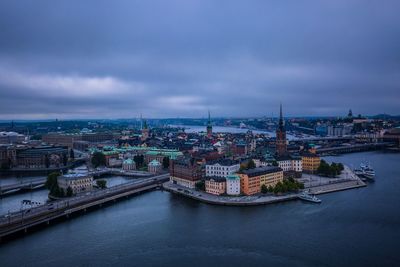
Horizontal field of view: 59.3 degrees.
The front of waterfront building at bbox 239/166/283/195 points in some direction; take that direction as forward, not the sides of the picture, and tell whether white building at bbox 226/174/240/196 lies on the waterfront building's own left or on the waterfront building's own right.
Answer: on the waterfront building's own right

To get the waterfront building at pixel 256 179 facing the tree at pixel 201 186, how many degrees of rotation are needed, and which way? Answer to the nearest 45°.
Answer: approximately 135° to its right

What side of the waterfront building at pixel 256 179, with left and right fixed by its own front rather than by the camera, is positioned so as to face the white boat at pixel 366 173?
left

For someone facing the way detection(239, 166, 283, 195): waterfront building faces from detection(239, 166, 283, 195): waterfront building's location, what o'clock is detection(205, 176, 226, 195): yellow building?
The yellow building is roughly at 4 o'clock from the waterfront building.

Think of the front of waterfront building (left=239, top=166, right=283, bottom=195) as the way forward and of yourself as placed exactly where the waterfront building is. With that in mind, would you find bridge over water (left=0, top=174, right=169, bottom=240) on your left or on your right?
on your right

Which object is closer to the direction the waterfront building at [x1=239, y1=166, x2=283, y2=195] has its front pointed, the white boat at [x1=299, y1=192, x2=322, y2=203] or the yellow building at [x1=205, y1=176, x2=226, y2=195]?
the white boat

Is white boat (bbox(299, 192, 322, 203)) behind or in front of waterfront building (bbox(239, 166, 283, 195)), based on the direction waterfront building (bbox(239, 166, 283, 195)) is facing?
in front

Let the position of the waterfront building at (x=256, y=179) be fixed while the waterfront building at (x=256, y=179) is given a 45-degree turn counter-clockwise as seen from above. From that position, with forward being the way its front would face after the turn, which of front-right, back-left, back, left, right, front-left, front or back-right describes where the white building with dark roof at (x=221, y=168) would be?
back-left

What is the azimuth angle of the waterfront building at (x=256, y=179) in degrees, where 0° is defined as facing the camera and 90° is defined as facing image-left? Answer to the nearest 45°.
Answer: approximately 315°
